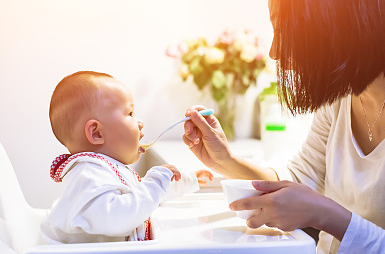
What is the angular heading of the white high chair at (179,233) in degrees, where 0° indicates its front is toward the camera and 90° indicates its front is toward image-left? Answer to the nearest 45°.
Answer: approximately 270°

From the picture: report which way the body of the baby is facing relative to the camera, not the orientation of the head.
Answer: to the viewer's right

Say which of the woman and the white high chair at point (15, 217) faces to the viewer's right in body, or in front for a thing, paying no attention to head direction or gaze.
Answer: the white high chair

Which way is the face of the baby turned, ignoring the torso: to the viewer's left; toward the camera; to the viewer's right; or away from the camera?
to the viewer's right

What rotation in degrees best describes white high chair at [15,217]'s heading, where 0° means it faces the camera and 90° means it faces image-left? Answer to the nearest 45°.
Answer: approximately 270°

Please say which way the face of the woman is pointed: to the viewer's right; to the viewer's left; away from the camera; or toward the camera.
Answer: to the viewer's left

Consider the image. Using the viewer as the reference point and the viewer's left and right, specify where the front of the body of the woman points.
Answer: facing the viewer and to the left of the viewer

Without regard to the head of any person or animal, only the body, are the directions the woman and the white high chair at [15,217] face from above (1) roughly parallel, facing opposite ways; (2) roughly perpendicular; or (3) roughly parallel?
roughly parallel, facing opposite ways
